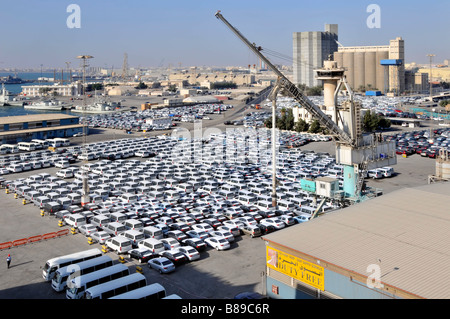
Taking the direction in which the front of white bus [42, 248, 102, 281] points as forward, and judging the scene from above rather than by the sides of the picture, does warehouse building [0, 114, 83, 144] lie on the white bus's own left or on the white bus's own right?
on the white bus's own right

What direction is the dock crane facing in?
to the viewer's left

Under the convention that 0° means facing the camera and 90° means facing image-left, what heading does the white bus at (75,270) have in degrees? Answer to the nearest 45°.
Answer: approximately 45°

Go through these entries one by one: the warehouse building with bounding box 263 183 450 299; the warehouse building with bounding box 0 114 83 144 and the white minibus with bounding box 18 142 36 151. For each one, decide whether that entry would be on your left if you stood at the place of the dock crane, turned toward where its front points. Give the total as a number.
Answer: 1

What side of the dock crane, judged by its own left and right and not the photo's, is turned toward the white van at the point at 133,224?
front

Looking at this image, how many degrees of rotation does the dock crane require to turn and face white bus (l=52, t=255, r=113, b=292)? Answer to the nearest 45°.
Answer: approximately 45° to its left

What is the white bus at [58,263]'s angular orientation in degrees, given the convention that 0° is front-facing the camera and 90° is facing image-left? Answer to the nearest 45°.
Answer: approximately 45°
